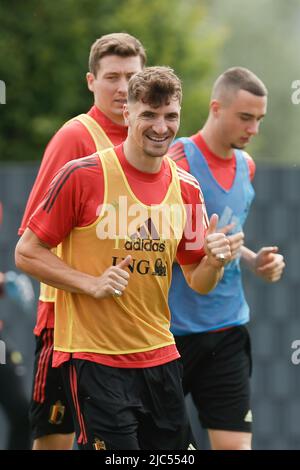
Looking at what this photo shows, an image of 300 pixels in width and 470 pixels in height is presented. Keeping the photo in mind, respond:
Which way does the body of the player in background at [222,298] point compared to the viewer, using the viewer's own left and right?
facing the viewer and to the right of the viewer

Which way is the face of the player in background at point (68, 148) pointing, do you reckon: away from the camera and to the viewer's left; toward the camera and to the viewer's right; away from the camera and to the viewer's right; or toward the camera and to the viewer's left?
toward the camera and to the viewer's right

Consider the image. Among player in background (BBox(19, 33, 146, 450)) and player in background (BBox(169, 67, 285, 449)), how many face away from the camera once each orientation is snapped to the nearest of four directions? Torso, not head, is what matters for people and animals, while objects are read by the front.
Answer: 0

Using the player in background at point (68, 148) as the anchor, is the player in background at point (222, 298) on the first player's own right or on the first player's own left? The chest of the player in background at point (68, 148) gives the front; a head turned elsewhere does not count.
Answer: on the first player's own left

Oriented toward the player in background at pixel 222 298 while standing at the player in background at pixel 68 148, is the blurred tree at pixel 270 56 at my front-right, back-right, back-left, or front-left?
front-left

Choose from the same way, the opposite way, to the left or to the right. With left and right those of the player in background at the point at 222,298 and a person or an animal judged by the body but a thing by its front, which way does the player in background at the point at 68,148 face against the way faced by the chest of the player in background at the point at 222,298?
the same way

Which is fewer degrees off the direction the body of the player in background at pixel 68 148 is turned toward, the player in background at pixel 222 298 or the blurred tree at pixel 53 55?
the player in background

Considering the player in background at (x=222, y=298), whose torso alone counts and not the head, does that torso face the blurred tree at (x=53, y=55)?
no

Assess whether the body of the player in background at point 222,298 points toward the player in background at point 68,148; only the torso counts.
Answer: no

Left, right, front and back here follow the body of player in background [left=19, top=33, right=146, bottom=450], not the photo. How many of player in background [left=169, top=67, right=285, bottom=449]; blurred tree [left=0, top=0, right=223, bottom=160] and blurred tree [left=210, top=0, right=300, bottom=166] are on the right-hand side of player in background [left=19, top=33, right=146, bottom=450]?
0

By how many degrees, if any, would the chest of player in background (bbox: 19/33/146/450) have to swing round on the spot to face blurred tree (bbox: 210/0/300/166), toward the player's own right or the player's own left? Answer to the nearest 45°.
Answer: approximately 135° to the player's own left

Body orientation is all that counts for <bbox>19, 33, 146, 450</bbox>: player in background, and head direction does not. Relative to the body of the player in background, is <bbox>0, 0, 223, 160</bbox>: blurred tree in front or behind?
behind
